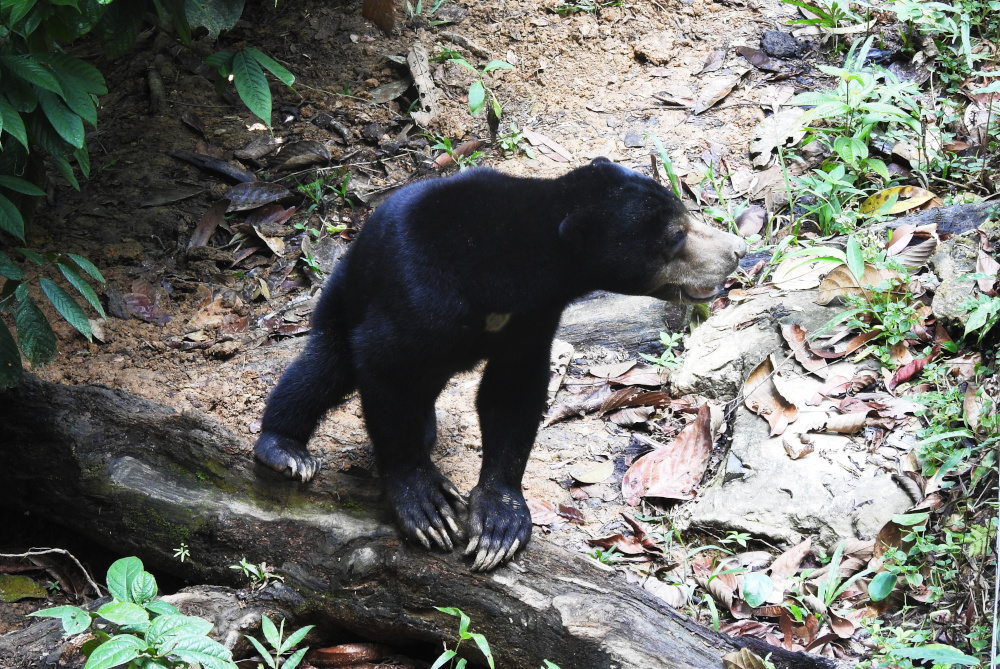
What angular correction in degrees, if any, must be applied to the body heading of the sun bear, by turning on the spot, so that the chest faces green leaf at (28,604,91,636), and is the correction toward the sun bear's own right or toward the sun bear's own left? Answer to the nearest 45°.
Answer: approximately 90° to the sun bear's own right

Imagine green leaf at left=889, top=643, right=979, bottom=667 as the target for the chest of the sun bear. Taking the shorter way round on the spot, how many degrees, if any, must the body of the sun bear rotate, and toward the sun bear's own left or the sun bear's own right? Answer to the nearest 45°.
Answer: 0° — it already faces it

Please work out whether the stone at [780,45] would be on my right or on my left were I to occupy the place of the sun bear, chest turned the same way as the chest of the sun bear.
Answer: on my left

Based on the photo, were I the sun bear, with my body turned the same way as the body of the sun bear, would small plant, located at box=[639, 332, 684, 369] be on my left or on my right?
on my left

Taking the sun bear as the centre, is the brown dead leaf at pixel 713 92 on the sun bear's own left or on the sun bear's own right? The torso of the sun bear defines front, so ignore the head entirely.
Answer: on the sun bear's own left

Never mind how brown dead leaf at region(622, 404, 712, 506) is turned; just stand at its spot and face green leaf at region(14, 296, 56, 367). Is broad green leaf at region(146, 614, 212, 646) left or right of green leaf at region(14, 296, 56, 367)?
left

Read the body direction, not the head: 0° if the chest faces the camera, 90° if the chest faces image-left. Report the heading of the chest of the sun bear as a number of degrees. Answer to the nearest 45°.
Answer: approximately 315°

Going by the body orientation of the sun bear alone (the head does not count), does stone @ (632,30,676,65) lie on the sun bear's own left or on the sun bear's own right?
on the sun bear's own left

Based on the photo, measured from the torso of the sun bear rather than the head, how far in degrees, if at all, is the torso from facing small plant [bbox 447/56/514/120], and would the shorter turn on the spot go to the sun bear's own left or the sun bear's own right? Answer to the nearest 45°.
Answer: approximately 135° to the sun bear's own left

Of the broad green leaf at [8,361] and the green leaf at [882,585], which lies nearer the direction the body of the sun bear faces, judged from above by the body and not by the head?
the green leaf

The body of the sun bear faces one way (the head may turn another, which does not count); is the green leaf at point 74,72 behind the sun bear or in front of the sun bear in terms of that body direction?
behind
